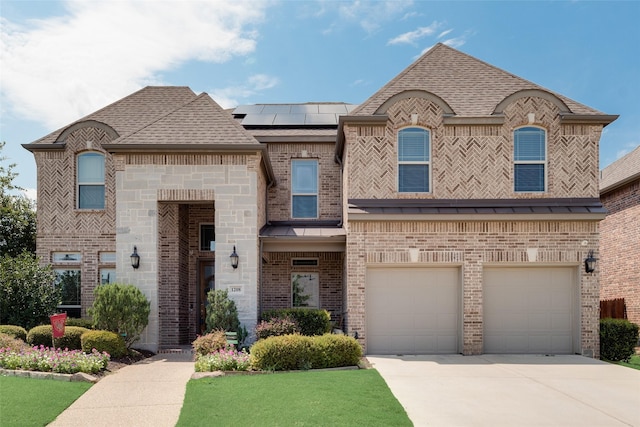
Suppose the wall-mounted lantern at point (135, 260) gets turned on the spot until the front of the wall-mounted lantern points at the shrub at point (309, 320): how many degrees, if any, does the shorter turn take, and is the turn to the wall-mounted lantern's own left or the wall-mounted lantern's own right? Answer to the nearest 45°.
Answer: approximately 90° to the wall-mounted lantern's own left

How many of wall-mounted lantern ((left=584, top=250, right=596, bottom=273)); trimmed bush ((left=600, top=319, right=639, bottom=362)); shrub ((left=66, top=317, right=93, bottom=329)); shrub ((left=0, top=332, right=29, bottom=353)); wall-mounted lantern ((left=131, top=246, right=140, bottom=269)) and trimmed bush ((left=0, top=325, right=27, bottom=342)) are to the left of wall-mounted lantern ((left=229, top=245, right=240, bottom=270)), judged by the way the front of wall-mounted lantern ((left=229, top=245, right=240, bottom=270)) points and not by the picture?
2

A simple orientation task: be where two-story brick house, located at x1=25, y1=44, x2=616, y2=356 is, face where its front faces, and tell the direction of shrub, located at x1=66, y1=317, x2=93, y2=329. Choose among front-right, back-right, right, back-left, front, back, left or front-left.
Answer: right

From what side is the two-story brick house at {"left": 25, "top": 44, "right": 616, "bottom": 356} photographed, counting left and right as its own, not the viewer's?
front

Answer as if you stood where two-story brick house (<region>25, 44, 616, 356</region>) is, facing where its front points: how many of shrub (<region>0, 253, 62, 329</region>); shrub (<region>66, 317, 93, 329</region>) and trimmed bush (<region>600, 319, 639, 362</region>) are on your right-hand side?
2

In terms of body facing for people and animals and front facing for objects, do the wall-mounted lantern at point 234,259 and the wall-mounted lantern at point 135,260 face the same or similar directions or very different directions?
same or similar directions

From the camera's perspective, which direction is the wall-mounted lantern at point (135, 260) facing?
toward the camera

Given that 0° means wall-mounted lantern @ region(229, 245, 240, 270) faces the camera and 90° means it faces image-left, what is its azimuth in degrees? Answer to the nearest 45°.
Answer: approximately 0°

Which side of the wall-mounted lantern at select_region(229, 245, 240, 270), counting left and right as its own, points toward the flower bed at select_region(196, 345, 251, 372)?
front

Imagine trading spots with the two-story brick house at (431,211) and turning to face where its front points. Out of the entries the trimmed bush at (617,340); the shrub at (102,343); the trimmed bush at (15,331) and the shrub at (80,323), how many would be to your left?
1
